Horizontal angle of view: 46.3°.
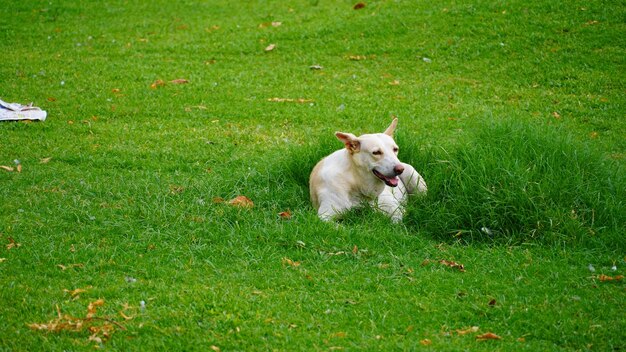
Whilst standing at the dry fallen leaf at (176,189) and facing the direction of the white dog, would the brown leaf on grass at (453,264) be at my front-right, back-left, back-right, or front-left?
front-right

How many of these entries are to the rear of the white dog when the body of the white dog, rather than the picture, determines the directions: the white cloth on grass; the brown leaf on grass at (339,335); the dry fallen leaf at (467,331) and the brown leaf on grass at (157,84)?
2

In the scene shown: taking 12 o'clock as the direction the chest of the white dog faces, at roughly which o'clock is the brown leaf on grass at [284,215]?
The brown leaf on grass is roughly at 4 o'clock from the white dog.

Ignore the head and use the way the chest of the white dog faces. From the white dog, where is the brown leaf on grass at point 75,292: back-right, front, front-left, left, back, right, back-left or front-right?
right

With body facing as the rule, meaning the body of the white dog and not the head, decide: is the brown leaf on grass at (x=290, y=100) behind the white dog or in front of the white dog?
behind

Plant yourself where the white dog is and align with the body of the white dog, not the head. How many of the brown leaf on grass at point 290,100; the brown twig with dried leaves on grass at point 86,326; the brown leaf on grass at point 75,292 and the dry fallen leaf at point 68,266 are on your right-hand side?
3

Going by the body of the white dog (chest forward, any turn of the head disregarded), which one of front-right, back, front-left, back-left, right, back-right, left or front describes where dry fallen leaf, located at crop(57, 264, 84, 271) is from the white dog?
right

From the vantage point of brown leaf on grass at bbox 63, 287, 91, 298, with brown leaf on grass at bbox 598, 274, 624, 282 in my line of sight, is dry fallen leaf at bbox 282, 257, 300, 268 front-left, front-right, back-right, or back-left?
front-left

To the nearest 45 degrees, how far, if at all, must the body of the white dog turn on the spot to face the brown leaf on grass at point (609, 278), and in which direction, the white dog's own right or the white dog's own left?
0° — it already faces it

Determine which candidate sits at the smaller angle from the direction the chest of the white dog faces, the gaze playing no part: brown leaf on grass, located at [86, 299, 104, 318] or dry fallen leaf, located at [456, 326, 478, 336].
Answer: the dry fallen leaf

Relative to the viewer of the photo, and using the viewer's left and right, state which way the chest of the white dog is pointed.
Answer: facing the viewer and to the right of the viewer

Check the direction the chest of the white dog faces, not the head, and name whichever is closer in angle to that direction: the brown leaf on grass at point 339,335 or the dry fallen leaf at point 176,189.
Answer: the brown leaf on grass

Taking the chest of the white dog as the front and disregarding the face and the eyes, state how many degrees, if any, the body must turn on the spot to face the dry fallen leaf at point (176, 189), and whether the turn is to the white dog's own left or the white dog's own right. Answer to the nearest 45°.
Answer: approximately 135° to the white dog's own right

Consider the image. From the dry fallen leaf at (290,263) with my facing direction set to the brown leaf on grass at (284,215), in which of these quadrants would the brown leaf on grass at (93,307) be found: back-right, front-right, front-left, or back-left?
back-left

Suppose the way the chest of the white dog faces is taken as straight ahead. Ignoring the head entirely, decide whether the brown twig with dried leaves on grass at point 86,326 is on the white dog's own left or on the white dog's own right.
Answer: on the white dog's own right

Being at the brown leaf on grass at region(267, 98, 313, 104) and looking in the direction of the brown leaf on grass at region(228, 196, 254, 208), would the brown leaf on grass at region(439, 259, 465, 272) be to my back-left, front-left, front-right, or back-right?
front-left
